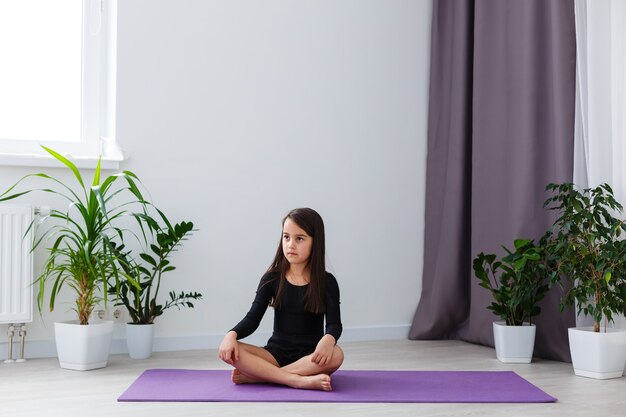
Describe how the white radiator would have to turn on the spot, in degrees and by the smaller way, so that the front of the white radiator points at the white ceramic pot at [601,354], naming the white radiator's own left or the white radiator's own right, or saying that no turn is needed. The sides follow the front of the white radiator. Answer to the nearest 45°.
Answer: approximately 45° to the white radiator's own left

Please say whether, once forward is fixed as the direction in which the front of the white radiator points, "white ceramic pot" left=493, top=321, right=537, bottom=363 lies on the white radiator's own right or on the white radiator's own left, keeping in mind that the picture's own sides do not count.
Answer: on the white radiator's own left

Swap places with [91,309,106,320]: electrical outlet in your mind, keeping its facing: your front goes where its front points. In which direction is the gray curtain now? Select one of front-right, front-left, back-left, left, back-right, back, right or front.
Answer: left

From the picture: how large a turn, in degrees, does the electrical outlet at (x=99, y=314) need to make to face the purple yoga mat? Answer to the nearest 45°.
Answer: approximately 45° to its left

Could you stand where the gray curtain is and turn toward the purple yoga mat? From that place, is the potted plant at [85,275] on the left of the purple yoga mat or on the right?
right

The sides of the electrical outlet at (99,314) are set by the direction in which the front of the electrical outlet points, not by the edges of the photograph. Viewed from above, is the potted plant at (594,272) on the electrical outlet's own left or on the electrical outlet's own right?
on the electrical outlet's own left

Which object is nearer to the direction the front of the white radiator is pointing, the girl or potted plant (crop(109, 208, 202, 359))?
the girl

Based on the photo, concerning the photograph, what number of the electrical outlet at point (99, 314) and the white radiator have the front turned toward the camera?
2

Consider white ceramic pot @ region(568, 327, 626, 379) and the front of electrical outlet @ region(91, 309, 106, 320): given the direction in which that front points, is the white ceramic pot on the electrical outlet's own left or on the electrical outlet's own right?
on the electrical outlet's own left

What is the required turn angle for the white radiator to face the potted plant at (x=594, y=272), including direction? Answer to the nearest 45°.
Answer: approximately 45° to its left

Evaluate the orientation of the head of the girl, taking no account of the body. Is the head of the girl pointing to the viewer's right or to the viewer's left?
to the viewer's left

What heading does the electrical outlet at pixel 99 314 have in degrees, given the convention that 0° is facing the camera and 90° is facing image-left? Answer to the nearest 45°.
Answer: approximately 0°
